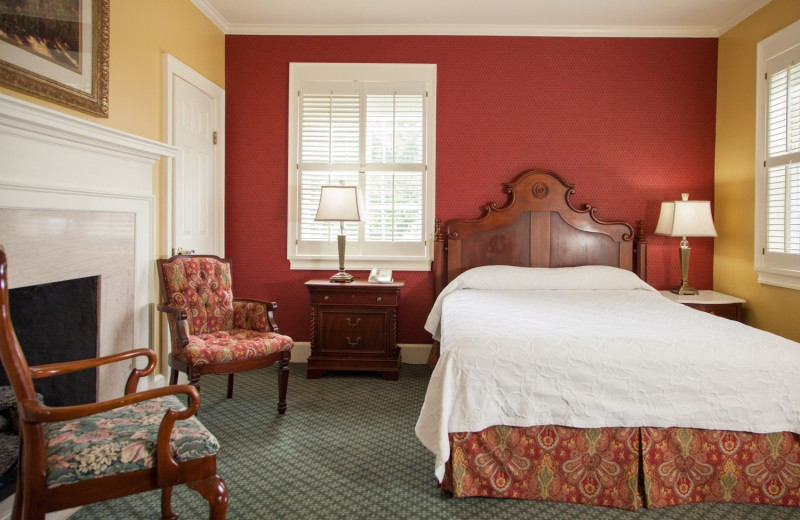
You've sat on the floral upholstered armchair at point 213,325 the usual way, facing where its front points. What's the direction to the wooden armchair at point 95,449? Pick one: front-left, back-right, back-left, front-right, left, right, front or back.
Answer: front-right

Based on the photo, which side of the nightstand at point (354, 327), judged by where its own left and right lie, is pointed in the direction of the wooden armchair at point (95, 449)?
front

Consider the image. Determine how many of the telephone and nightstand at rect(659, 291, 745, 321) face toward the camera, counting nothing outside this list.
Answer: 2

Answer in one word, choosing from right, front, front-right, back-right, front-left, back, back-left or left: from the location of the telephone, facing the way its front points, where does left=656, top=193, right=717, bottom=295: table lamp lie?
left

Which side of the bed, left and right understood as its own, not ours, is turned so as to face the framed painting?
right

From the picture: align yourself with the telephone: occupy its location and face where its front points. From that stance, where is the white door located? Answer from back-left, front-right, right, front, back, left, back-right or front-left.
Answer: right

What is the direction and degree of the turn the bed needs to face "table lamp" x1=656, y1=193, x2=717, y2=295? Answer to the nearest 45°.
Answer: approximately 180°

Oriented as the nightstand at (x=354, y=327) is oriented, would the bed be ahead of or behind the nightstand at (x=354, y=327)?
ahead

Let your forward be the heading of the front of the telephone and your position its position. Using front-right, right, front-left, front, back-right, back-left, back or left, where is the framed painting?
front-right
